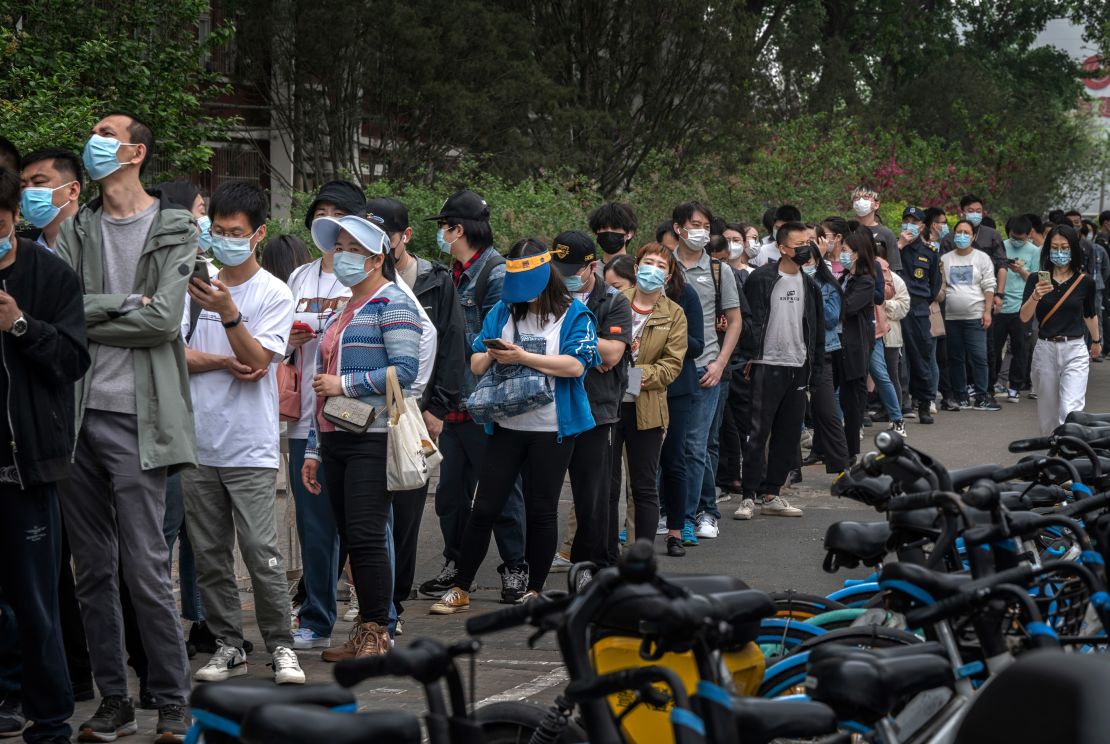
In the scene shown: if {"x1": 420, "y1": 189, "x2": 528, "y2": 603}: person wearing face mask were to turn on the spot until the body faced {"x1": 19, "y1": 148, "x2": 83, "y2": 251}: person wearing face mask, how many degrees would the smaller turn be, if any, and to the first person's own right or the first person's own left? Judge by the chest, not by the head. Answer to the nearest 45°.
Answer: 0° — they already face them

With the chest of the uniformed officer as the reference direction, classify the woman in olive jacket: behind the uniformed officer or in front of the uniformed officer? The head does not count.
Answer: in front

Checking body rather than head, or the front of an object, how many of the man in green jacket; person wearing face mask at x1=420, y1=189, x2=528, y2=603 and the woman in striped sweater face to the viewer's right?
0

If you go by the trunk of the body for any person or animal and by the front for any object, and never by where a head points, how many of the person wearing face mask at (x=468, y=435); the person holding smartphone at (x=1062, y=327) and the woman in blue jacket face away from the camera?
0

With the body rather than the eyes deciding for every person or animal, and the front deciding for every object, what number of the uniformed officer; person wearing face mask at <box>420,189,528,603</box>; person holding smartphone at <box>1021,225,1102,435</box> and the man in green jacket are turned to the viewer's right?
0

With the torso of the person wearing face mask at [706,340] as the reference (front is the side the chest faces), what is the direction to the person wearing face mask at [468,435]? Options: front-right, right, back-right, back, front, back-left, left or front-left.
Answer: front

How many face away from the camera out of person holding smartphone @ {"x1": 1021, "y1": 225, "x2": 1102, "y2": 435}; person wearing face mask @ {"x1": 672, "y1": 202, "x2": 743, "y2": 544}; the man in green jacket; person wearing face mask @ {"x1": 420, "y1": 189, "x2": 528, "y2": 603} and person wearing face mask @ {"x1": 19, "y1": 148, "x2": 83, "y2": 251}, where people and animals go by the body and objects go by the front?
0

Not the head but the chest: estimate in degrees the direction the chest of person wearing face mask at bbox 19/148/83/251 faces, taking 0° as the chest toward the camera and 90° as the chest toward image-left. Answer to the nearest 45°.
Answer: approximately 45°

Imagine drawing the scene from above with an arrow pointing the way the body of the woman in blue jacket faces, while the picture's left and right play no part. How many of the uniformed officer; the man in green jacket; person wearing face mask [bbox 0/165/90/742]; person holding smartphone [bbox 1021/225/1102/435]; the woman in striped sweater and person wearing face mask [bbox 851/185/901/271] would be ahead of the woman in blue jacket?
3

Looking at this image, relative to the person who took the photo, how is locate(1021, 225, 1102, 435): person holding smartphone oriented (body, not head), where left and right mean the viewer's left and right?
facing the viewer
